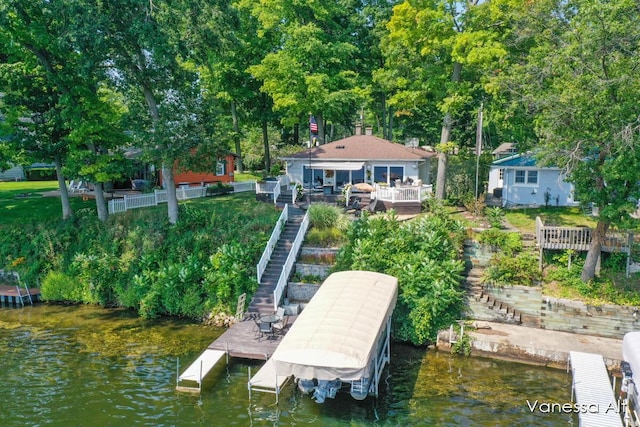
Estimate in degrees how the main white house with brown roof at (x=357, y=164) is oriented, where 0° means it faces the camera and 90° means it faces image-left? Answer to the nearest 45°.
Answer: approximately 0°

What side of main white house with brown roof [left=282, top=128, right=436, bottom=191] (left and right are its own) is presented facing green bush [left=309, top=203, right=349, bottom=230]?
front

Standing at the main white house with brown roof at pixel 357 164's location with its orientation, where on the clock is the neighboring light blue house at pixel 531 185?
the neighboring light blue house at pixel 531 185 is roughly at 9 o'clock from the main white house with brown roof at pixel 357 164.

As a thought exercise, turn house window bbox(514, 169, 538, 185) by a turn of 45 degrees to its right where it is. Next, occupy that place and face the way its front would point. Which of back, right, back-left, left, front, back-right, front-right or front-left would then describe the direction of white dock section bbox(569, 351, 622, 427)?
front-left

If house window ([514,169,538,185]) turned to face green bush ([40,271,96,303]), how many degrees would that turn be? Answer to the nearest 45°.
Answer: approximately 45° to its right

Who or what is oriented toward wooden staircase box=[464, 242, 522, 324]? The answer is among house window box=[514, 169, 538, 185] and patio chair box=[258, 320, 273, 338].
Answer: the house window

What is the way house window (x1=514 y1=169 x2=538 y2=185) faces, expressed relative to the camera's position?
facing the viewer

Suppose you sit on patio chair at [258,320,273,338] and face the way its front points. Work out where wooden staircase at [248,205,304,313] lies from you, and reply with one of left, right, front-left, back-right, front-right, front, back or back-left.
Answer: front

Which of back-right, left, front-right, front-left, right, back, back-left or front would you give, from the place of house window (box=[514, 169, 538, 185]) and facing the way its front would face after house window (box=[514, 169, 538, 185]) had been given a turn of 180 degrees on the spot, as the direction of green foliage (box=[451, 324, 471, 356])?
back

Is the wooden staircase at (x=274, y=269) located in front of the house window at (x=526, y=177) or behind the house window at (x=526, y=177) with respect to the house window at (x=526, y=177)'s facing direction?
in front

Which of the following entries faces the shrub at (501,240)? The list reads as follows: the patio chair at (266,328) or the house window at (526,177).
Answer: the house window

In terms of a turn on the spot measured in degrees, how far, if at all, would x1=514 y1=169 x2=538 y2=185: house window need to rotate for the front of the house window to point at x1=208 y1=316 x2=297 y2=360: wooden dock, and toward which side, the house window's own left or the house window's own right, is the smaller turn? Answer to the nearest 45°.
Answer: approximately 45° to the house window's own right

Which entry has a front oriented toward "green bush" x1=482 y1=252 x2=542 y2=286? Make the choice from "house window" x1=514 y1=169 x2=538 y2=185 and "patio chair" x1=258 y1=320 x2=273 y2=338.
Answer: the house window

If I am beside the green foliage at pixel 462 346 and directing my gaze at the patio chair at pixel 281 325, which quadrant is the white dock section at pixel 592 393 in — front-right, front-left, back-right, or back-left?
back-left

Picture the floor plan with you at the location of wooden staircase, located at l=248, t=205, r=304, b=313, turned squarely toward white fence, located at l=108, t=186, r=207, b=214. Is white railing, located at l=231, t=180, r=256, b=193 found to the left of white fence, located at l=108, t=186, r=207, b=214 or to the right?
right

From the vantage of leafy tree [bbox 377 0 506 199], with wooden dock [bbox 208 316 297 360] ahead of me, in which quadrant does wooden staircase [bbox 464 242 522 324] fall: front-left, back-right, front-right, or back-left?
front-left

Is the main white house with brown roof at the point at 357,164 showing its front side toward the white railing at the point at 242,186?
no
